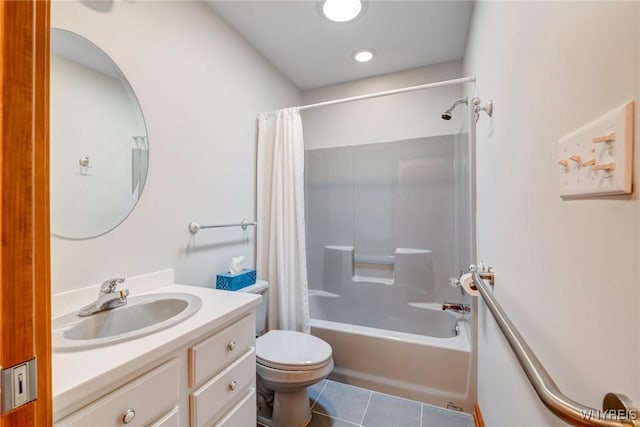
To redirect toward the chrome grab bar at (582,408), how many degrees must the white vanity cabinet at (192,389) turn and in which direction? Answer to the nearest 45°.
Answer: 0° — it already faces it

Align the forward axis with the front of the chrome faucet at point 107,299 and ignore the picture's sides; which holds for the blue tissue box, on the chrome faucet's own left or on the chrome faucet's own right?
on the chrome faucet's own left

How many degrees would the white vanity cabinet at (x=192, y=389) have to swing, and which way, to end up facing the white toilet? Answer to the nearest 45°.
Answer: approximately 90° to its left

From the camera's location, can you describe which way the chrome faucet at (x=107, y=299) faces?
facing the viewer and to the right of the viewer
